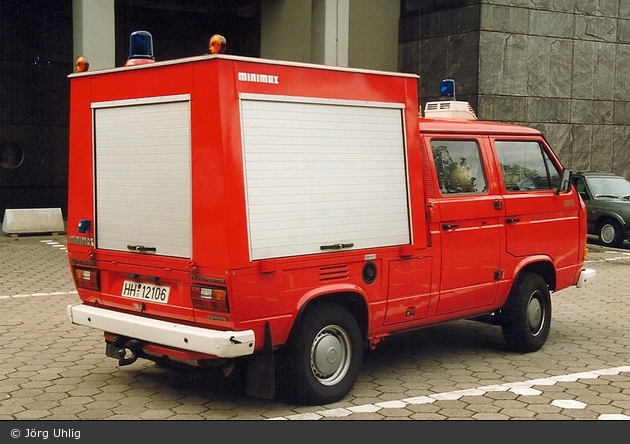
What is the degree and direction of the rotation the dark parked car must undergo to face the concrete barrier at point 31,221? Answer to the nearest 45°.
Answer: approximately 135° to its right

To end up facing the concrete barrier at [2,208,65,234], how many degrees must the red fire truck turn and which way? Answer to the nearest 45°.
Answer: approximately 90° to its left

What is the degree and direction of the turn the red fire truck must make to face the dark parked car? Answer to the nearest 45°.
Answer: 0° — it already faces it

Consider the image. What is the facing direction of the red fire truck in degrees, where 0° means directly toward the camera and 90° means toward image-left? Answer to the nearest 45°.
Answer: approximately 225°

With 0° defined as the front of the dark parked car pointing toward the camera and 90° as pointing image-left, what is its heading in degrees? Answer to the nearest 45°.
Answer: approximately 315°

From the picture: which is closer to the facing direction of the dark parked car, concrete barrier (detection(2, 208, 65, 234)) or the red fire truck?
the red fire truck

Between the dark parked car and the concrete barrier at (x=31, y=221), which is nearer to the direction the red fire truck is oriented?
the dark parked car

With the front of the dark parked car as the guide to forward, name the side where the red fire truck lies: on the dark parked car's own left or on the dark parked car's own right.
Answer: on the dark parked car's own right
